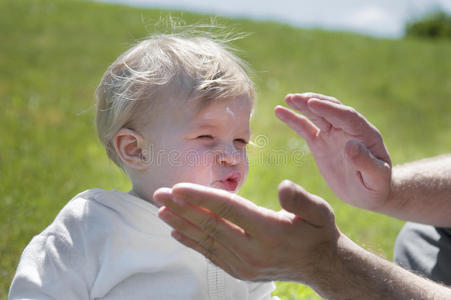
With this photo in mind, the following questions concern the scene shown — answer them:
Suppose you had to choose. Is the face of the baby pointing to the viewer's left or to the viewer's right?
to the viewer's right

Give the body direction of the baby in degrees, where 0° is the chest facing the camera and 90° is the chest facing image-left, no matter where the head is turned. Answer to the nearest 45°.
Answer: approximately 315°
